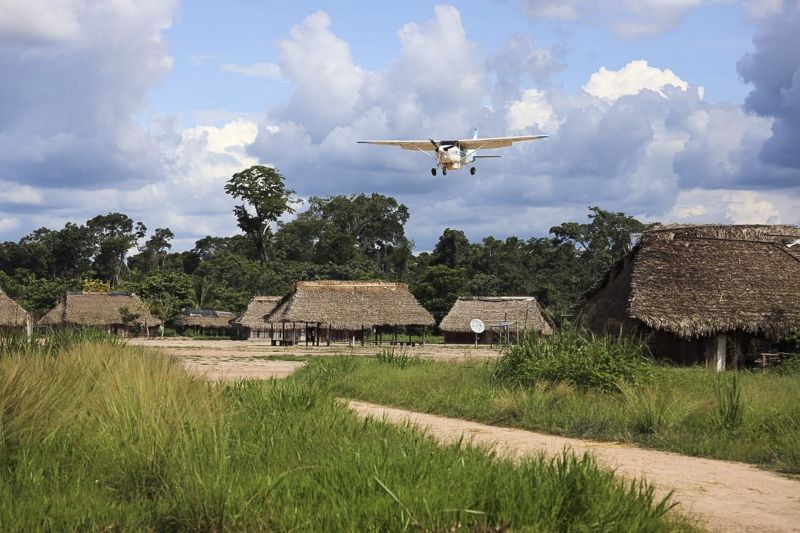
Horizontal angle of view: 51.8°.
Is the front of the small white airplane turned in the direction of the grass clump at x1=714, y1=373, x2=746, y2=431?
yes

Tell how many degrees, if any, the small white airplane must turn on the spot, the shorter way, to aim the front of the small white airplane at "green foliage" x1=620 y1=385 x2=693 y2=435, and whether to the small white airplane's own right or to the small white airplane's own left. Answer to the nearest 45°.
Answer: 0° — it already faces it

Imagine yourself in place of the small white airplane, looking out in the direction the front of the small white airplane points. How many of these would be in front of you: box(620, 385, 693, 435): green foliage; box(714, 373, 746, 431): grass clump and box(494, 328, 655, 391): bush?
3

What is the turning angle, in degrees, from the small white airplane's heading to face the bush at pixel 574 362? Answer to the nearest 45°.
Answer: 0° — it already faces it

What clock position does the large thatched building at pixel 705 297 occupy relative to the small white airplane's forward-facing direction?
The large thatched building is roughly at 11 o'clock from the small white airplane.

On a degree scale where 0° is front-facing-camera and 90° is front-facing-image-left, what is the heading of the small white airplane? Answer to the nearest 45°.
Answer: approximately 0°
